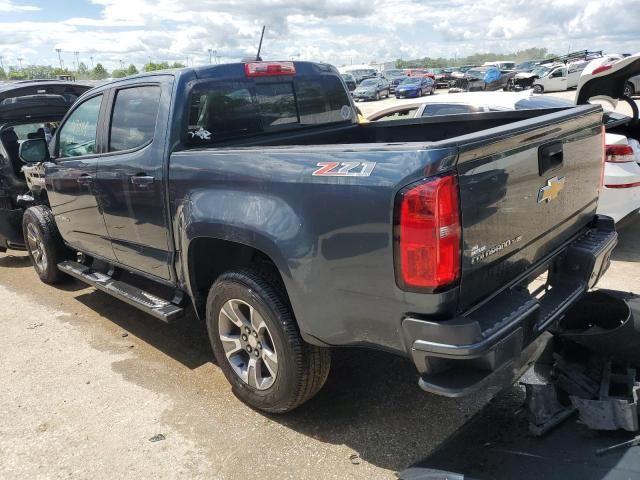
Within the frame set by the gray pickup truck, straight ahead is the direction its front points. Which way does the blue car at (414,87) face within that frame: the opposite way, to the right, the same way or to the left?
to the left

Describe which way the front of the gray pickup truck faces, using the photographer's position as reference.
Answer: facing away from the viewer and to the left of the viewer

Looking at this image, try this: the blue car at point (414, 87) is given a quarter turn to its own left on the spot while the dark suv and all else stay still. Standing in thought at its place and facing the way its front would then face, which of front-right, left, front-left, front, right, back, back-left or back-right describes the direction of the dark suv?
front-right

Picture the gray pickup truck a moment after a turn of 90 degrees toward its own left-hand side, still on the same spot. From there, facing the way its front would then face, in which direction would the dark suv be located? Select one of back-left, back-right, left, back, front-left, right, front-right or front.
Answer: right

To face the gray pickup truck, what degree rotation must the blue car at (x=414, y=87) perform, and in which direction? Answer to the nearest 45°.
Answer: approximately 45° to its left

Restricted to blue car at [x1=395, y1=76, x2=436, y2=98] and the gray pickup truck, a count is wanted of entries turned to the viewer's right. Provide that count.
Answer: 0

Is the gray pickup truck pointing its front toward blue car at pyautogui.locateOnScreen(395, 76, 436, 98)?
no

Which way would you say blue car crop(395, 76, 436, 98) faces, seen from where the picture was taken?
facing the viewer and to the left of the viewer
